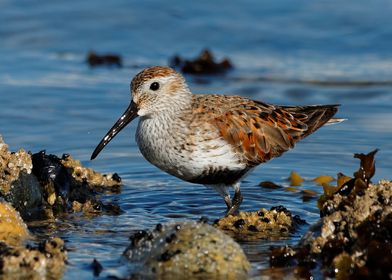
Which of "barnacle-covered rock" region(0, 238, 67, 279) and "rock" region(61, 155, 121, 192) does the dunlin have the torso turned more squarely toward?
the rock

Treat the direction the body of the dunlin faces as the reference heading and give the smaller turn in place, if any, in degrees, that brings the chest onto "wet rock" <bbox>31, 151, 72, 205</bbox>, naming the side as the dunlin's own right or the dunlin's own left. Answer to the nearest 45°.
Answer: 0° — it already faces it

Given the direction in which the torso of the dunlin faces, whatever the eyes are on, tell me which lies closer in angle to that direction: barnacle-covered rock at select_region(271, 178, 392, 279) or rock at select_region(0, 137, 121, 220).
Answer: the rock

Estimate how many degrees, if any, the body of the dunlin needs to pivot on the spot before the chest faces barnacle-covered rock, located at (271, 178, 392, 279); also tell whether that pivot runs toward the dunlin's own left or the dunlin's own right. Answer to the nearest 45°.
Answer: approximately 135° to the dunlin's own left

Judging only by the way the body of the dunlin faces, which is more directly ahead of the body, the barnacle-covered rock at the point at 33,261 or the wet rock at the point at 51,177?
the wet rock

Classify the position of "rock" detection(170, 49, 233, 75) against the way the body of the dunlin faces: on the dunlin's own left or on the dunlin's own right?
on the dunlin's own right

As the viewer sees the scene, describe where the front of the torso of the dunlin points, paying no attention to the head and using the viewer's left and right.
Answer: facing to the left of the viewer

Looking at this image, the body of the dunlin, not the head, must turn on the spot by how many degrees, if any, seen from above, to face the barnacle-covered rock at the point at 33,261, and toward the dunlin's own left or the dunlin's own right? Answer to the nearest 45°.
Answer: approximately 45° to the dunlin's own left
